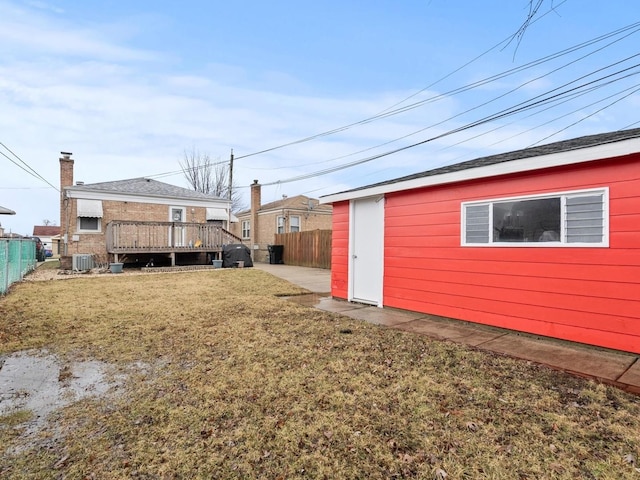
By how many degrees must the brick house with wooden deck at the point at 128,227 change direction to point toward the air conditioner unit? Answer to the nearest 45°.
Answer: approximately 135° to its left

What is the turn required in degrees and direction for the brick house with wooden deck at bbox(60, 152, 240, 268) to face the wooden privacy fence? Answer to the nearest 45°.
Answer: approximately 90° to its right

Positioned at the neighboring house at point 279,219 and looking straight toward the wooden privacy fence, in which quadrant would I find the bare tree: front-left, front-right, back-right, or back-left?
back-right

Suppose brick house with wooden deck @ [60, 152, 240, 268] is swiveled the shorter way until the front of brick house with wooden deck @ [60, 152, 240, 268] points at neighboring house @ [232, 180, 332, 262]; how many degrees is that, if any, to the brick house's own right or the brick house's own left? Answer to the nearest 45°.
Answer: approximately 45° to the brick house's own right

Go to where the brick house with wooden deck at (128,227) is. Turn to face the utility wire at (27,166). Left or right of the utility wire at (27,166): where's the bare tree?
right

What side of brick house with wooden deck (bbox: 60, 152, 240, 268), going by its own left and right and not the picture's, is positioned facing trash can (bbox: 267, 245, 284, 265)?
right

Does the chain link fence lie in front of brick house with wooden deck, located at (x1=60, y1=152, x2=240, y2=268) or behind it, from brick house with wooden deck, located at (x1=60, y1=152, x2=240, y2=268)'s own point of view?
behind

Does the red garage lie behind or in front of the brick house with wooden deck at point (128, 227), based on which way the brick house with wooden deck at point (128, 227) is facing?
behind

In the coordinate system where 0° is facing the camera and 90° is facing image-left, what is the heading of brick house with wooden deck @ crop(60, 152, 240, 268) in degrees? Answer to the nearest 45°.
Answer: approximately 180°

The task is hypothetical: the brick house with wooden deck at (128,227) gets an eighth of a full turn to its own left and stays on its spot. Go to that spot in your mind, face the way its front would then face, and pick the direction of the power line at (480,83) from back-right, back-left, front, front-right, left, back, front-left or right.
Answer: back
